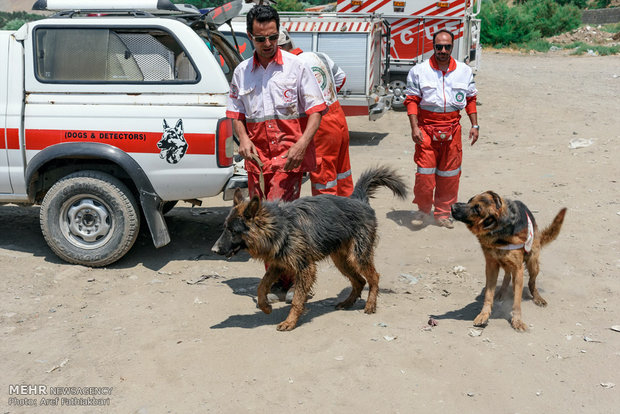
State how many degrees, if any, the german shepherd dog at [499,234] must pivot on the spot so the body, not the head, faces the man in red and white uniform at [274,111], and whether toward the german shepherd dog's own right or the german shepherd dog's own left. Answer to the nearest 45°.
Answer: approximately 45° to the german shepherd dog's own right

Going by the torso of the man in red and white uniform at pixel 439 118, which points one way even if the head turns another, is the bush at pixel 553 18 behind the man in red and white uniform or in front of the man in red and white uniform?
behind

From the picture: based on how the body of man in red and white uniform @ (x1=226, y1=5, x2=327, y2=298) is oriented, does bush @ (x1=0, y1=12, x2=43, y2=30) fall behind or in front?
behind

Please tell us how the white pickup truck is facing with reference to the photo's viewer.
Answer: facing to the left of the viewer

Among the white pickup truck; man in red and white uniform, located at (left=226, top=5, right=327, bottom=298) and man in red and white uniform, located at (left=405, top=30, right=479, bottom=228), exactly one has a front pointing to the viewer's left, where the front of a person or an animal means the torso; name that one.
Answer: the white pickup truck

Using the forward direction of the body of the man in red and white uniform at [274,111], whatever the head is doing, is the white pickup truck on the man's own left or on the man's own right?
on the man's own right

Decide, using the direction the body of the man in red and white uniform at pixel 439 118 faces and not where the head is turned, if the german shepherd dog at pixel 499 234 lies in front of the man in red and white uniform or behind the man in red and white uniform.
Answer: in front

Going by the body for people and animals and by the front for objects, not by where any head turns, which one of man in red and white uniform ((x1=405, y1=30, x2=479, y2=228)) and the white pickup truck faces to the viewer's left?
the white pickup truck

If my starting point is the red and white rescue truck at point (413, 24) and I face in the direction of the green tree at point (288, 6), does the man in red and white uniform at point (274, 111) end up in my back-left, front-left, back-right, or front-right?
back-left

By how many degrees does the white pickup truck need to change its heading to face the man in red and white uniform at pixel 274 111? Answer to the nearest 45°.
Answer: approximately 135° to its left

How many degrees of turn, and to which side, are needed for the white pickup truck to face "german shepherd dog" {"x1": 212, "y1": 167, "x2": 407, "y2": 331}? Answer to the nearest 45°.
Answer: approximately 135° to its left
